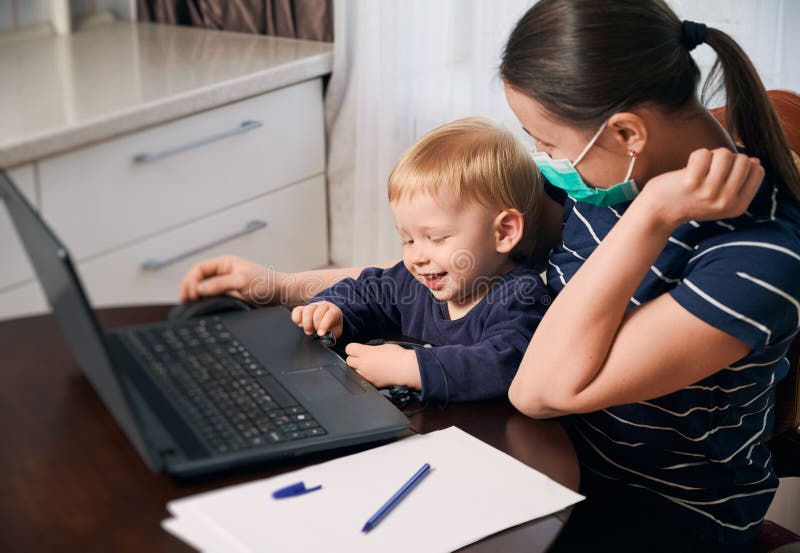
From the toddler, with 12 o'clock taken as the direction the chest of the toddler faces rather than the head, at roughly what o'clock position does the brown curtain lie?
The brown curtain is roughly at 4 o'clock from the toddler.

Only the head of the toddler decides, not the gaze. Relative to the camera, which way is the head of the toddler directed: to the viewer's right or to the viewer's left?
to the viewer's left

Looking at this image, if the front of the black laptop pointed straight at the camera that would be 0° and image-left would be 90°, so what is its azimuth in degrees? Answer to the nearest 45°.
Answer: approximately 270°

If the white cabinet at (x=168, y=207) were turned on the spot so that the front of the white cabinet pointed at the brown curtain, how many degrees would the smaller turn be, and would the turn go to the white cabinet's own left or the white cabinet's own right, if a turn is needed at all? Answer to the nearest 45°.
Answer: approximately 135° to the white cabinet's own left

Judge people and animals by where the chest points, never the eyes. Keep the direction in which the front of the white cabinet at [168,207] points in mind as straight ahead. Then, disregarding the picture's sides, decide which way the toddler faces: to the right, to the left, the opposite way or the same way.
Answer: to the right

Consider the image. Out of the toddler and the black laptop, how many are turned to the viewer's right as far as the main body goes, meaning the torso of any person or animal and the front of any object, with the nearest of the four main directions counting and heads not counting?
1

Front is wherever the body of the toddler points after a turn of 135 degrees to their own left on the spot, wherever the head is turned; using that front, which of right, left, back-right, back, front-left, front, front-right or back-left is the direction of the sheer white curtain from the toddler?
left

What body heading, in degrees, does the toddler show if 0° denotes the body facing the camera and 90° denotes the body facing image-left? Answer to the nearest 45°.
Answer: approximately 45°

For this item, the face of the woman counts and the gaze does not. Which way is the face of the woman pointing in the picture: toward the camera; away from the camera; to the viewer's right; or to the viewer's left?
to the viewer's left

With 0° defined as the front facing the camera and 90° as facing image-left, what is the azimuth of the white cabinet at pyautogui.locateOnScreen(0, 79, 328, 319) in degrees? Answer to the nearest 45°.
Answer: approximately 315°

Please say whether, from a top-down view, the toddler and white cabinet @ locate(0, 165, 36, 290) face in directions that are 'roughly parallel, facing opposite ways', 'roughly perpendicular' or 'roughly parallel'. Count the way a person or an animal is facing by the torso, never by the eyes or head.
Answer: roughly perpendicular

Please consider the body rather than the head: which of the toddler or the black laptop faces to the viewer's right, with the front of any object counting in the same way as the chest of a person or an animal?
the black laptop
